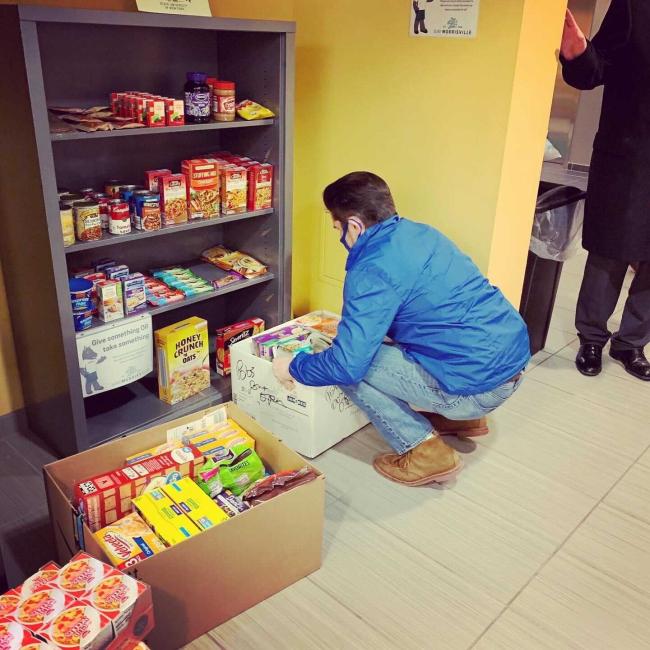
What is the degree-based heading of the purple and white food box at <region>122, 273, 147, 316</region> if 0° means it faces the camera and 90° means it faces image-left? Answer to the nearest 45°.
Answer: approximately 315°

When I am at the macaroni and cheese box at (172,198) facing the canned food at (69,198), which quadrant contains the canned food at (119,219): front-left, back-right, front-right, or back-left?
front-left

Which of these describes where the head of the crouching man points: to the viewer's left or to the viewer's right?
to the viewer's left

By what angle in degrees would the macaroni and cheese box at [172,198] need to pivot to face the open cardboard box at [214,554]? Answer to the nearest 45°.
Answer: approximately 45° to its right

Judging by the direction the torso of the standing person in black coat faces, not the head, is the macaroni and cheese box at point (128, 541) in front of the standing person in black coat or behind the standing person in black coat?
in front

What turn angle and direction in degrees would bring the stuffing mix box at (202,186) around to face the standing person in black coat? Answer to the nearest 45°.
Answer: approximately 45° to its left

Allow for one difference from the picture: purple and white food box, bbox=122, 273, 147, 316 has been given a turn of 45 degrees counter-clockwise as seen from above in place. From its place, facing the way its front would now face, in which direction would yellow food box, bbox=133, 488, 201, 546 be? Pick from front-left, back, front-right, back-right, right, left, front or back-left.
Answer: right

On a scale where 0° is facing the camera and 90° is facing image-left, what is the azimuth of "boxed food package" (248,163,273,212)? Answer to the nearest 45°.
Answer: approximately 315°

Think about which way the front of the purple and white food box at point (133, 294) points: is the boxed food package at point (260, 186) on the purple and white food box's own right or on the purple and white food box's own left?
on the purple and white food box's own left

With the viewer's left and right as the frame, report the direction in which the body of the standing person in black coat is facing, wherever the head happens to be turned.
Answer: facing the viewer

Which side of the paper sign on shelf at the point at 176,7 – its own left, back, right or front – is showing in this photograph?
front

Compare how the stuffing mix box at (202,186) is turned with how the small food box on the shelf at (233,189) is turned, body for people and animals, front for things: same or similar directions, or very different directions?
same or similar directions

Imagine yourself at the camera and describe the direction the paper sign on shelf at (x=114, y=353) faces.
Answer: facing the viewer and to the right of the viewer

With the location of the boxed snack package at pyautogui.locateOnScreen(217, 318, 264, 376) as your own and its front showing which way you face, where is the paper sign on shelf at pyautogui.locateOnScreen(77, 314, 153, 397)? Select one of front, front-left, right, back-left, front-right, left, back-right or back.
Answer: right

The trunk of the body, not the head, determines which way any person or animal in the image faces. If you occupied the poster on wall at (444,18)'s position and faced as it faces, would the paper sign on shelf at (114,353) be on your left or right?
on your right
